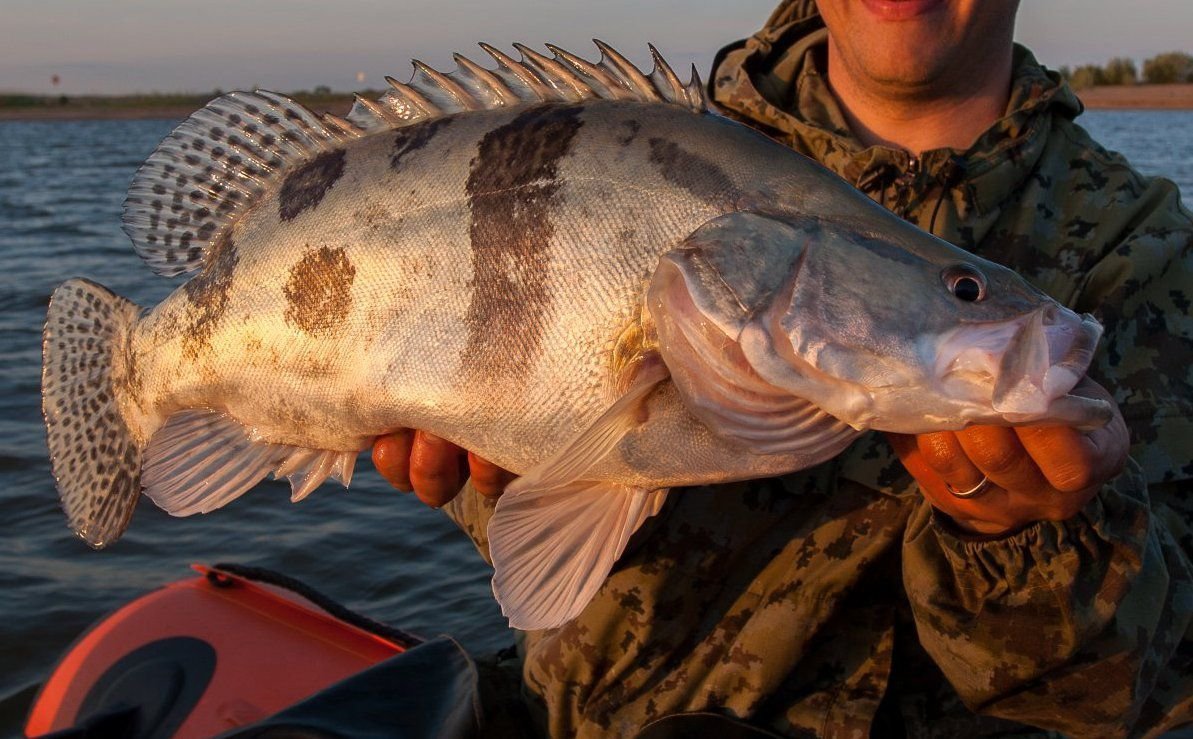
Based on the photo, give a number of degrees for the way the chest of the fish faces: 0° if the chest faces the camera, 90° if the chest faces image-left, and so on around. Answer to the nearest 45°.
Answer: approximately 270°

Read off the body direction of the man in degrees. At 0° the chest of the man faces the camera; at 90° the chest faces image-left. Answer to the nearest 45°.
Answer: approximately 0°
